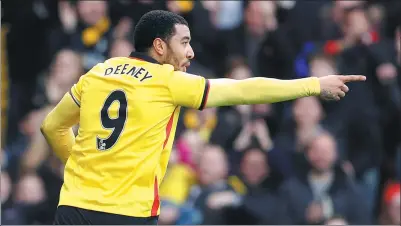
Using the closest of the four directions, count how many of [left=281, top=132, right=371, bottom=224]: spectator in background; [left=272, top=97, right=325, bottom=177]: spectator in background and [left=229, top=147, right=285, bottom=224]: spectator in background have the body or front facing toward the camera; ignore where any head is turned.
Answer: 3

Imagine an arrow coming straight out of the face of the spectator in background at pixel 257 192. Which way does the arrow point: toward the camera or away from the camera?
toward the camera

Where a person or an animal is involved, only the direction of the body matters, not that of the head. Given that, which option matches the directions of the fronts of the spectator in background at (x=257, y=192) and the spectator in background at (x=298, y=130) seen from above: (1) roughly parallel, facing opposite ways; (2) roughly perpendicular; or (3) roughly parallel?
roughly parallel

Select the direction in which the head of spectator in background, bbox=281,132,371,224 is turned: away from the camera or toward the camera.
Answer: toward the camera

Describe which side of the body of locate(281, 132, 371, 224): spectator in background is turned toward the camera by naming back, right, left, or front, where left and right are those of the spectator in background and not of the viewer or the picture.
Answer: front

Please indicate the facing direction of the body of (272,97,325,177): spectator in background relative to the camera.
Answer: toward the camera

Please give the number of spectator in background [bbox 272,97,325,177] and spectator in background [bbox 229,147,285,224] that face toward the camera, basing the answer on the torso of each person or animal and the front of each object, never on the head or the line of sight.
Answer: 2

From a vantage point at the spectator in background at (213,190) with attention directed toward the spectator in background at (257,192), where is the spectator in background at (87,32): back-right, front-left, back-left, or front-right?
back-left
